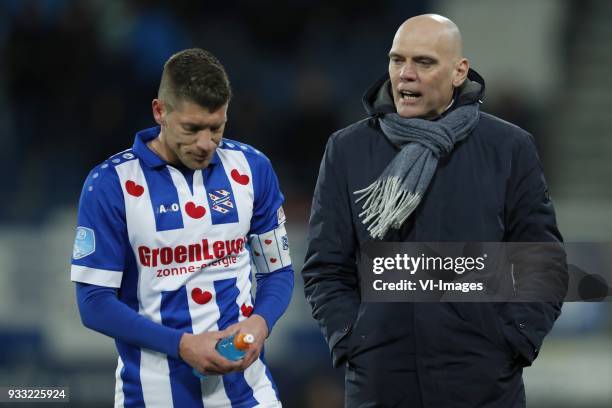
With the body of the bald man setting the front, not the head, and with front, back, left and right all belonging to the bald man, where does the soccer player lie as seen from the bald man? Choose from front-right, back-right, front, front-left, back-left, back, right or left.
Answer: right

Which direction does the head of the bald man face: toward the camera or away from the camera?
toward the camera

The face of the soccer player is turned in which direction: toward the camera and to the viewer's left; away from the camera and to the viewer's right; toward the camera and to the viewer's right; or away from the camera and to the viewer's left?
toward the camera and to the viewer's right

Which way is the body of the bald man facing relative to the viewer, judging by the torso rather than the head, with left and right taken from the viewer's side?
facing the viewer
